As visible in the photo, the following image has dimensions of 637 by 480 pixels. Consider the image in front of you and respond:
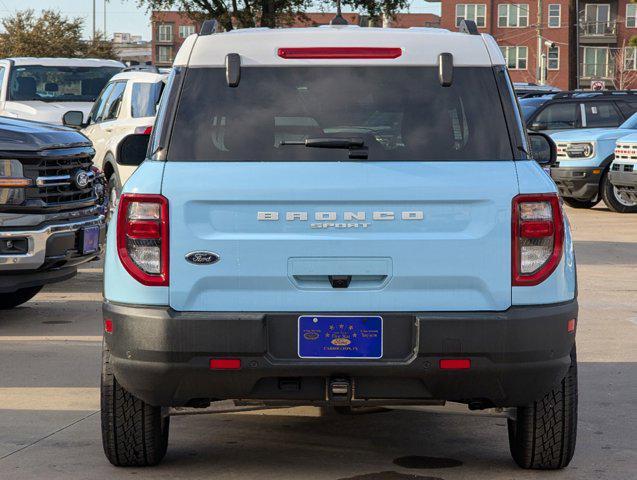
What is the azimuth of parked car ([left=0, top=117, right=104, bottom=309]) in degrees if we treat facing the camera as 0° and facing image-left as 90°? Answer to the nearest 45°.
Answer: approximately 315°

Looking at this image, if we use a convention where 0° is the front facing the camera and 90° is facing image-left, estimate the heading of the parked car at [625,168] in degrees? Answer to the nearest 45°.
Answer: approximately 45°

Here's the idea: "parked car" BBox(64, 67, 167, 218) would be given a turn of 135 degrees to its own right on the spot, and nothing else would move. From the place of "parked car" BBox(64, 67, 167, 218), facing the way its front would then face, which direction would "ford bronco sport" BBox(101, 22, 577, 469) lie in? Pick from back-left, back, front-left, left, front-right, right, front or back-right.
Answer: right

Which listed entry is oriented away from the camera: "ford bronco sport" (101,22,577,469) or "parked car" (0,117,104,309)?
the ford bronco sport

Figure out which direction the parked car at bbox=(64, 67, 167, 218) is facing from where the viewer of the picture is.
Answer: facing away from the viewer and to the left of the viewer

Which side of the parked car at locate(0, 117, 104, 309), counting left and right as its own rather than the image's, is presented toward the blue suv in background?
left

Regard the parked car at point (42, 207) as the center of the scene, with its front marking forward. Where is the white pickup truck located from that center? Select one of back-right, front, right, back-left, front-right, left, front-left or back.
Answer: back-left

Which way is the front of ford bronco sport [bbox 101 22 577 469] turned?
away from the camera

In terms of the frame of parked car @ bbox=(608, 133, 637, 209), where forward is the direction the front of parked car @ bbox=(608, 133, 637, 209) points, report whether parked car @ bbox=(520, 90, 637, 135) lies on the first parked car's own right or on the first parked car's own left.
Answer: on the first parked car's own right

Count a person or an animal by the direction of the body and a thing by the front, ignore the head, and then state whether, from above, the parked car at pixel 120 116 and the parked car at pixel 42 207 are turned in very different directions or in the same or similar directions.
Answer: very different directions

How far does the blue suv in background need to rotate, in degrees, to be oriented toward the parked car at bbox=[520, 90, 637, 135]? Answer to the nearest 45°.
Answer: approximately 135° to its right

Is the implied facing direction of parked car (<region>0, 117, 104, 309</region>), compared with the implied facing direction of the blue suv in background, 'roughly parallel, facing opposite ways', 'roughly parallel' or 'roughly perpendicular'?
roughly perpendicular
